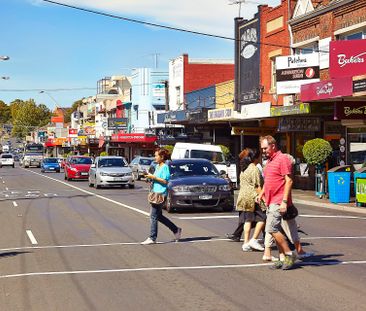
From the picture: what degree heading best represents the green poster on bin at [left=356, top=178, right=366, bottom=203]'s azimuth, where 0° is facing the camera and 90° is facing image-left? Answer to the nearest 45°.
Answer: approximately 0°

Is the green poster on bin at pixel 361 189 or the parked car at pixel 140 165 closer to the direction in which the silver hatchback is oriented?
the green poster on bin

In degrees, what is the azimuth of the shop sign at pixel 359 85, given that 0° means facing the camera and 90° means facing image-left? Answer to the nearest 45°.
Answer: approximately 45°

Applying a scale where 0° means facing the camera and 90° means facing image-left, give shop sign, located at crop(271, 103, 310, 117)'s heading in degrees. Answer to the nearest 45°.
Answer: approximately 45°

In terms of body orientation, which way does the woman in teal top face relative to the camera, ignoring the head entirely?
to the viewer's left
